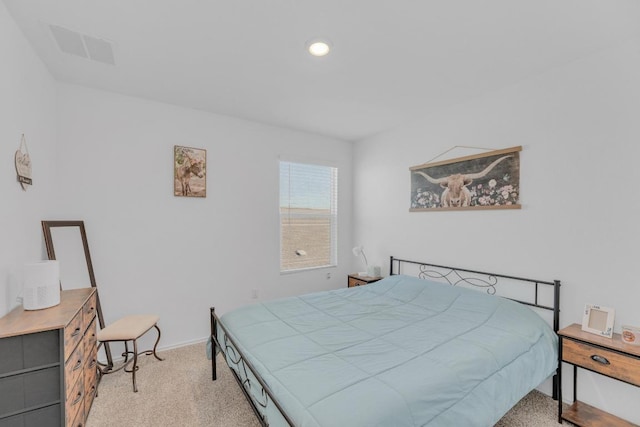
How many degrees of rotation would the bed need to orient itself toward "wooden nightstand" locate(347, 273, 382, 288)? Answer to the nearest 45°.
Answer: approximately 135° to its right

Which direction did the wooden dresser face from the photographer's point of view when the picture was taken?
facing to the right of the viewer

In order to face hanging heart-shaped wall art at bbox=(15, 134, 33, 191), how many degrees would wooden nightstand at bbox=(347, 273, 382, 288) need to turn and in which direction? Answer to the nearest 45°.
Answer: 0° — it already faces it

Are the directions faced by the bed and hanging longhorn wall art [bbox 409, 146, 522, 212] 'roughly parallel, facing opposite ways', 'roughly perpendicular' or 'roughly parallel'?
roughly parallel

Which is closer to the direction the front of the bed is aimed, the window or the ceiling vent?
the ceiling vent

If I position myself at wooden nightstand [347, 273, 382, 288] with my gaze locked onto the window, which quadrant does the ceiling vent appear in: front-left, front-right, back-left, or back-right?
front-left

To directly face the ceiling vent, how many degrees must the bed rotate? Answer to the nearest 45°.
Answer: approximately 45° to its right

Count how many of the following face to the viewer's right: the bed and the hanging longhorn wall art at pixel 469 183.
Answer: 0

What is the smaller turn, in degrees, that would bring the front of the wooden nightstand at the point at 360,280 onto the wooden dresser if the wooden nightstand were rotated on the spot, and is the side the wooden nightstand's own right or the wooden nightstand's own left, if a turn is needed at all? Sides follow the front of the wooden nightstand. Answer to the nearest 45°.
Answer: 0° — it already faces it

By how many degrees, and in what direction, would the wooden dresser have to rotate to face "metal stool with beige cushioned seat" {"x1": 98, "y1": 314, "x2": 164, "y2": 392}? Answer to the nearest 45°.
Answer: approximately 45° to its left

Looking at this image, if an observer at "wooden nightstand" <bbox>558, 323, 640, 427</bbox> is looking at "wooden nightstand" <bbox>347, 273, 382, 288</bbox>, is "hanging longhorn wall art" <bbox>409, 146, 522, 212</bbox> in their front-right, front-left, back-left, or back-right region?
front-right

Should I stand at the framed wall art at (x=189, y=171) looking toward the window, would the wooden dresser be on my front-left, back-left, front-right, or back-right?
back-right

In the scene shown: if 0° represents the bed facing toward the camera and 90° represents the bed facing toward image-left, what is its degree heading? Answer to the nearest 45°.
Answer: approximately 45°

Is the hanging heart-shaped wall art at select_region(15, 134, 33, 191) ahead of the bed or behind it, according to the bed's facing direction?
ahead

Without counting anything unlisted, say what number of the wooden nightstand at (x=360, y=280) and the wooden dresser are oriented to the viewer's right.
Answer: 1
